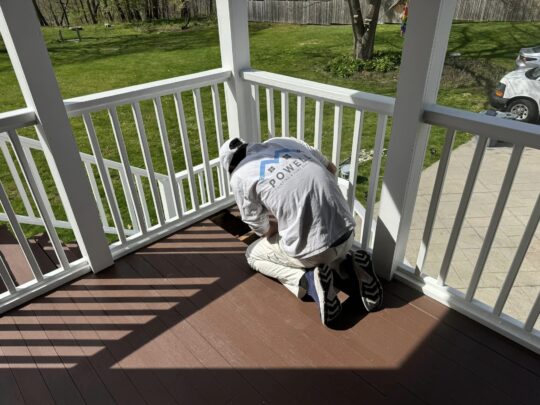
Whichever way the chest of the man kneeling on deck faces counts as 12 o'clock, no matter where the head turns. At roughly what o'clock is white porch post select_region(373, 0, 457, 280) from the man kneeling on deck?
The white porch post is roughly at 4 o'clock from the man kneeling on deck.

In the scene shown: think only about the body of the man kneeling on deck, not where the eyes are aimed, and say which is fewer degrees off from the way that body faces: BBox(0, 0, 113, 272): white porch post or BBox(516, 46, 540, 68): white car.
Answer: the white porch post

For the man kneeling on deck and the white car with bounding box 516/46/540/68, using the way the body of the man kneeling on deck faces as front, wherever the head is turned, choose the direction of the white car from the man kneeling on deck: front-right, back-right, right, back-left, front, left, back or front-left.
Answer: right

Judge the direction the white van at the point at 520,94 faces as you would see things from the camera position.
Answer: facing to the left of the viewer

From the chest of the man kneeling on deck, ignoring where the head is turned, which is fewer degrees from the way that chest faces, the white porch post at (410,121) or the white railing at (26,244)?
the white railing

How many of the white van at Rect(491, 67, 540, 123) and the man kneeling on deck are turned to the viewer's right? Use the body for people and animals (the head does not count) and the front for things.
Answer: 0

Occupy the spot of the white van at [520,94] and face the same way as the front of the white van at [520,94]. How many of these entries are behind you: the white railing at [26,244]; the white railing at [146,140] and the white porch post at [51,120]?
0

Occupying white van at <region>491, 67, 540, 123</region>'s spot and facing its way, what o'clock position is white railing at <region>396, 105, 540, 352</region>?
The white railing is roughly at 9 o'clock from the white van.

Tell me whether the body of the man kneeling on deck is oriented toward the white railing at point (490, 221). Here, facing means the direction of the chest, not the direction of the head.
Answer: no

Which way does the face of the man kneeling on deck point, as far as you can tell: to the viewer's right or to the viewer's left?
to the viewer's left

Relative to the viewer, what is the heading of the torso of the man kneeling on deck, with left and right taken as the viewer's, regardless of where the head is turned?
facing away from the viewer and to the left of the viewer

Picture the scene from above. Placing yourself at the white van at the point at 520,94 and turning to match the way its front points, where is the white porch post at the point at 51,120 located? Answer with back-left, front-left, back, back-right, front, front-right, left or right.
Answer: front-left

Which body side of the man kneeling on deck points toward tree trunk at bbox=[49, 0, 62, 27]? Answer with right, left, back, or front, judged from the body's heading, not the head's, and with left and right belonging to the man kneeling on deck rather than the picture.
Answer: front

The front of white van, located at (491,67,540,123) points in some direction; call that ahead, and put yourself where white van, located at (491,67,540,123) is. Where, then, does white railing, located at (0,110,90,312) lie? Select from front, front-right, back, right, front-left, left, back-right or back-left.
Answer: front-left
